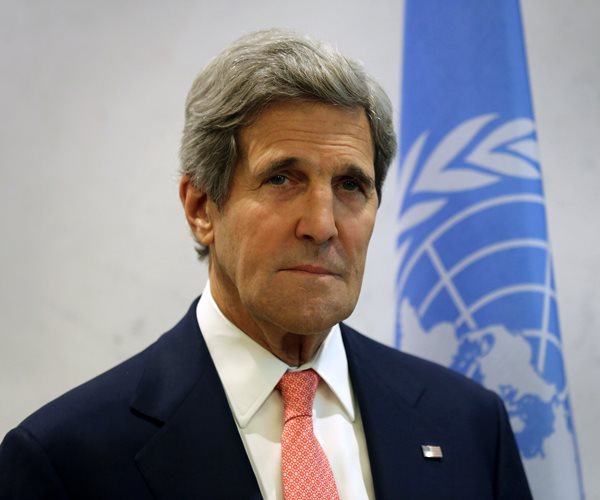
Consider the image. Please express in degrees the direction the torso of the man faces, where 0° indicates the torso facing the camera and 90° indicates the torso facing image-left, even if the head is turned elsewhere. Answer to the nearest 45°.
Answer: approximately 315°

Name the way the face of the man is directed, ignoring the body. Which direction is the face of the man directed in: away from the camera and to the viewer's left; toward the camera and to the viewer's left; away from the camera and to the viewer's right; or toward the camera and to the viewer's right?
toward the camera and to the viewer's right

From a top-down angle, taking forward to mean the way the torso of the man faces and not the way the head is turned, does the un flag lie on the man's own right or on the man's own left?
on the man's own left
